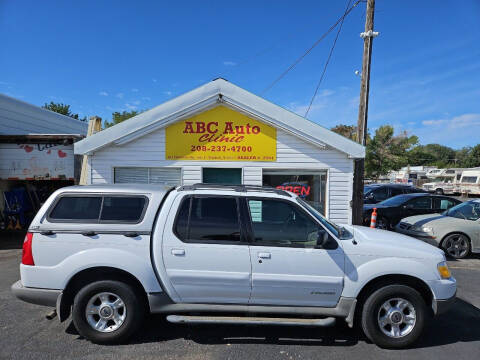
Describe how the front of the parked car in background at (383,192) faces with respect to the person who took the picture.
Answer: facing the viewer and to the left of the viewer

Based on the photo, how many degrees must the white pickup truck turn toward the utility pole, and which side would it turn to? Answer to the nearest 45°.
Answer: approximately 45° to its left

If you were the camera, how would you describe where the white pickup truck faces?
facing to the right of the viewer

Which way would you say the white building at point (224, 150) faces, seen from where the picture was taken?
facing the viewer

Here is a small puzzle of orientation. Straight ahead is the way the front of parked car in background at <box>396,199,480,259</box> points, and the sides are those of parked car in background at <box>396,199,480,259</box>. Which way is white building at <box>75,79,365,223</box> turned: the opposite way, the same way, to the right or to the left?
to the left

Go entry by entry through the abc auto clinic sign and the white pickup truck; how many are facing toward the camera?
1

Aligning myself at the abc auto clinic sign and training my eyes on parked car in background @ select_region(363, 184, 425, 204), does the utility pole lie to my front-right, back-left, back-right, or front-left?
front-right

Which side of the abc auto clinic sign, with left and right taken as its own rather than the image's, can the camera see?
front

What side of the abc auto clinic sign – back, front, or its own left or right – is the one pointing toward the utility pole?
left

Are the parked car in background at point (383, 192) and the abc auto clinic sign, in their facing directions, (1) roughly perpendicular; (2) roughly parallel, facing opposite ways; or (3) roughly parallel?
roughly perpendicular

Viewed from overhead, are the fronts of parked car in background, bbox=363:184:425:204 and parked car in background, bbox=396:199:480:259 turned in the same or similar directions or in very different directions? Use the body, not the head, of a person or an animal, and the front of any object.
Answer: same or similar directions

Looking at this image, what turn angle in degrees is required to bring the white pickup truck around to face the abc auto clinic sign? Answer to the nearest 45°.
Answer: approximately 90° to its left

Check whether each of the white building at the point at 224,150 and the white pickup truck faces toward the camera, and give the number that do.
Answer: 1

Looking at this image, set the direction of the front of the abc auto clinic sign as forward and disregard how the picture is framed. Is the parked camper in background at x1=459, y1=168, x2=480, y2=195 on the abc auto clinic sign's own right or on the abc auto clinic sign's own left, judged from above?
on the abc auto clinic sign's own left
